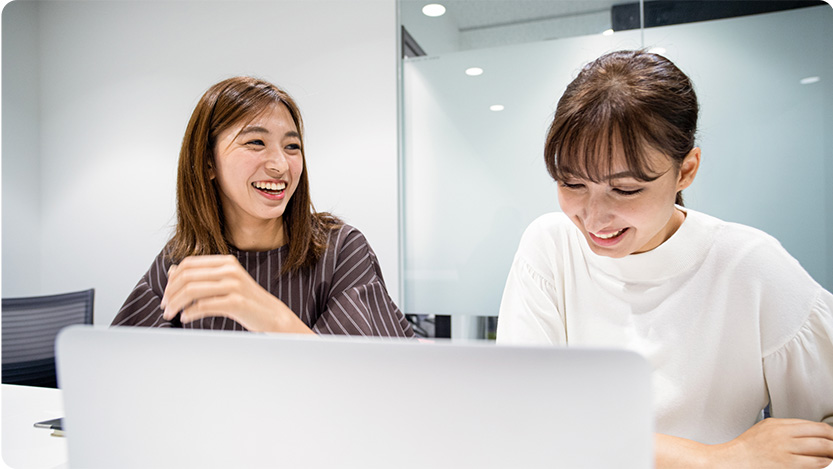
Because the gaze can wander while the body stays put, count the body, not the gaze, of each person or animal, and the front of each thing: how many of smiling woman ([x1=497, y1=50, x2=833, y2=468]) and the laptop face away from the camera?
1

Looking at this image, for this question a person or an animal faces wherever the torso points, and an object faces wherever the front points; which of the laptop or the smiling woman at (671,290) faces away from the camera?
the laptop

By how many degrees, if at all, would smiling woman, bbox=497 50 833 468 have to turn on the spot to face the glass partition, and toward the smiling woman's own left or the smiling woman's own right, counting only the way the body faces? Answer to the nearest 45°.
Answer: approximately 135° to the smiling woman's own right

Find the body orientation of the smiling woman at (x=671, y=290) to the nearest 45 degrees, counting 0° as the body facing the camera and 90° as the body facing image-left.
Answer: approximately 45°

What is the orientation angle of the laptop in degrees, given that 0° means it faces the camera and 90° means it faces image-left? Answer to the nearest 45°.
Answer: approximately 180°

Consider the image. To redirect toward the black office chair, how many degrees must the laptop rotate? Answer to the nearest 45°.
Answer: approximately 45° to its left

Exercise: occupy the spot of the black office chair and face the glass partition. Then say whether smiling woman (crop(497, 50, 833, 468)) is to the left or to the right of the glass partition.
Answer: right

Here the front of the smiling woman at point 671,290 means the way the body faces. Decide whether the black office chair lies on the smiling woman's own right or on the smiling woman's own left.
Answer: on the smiling woman's own right

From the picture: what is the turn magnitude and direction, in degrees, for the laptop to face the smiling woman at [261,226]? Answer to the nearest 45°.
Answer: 0° — it already faces them
